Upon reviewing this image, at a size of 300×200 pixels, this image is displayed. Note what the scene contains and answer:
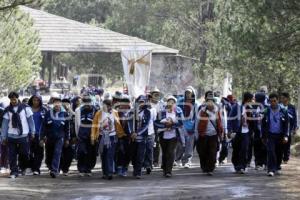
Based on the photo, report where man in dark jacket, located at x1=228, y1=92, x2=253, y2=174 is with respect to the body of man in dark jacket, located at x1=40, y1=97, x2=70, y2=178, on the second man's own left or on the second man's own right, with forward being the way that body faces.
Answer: on the second man's own left

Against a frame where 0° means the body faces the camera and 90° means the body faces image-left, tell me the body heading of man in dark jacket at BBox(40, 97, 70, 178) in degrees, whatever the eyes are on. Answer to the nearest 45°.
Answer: approximately 0°

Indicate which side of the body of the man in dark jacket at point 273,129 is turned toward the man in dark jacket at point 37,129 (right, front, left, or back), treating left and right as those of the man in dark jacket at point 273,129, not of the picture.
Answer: right

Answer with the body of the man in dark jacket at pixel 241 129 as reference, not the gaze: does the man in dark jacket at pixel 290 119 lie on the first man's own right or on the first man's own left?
on the first man's own left

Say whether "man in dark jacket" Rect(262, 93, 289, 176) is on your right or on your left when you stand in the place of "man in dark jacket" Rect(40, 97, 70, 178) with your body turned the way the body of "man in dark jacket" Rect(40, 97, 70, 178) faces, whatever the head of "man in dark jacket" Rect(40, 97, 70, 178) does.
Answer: on your left

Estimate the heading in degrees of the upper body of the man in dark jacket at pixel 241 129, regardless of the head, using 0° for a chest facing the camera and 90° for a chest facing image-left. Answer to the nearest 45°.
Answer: approximately 315°

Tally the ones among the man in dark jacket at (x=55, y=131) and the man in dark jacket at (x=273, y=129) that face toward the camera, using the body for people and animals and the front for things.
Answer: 2

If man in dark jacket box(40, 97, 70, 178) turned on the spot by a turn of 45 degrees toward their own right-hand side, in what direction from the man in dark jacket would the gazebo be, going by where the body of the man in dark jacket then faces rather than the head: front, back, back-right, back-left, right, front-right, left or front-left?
back-right

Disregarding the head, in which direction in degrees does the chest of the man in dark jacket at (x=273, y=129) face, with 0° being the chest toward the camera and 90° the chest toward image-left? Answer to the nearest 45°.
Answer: approximately 0°
